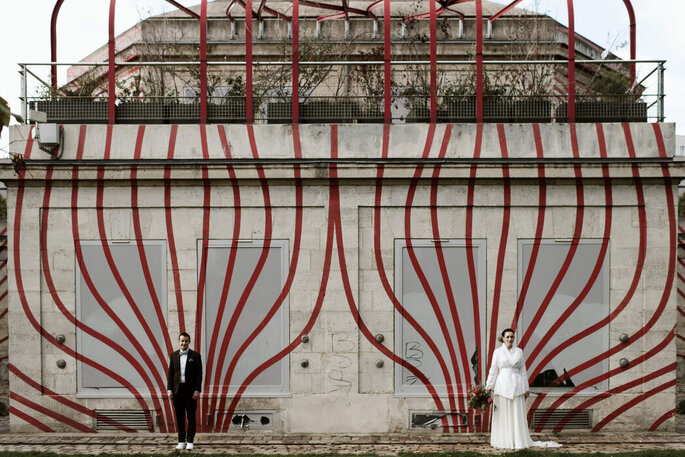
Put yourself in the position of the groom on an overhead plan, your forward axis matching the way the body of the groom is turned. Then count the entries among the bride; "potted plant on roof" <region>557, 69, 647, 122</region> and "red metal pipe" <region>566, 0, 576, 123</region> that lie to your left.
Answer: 3

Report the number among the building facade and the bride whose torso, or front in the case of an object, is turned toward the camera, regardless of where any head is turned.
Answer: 2

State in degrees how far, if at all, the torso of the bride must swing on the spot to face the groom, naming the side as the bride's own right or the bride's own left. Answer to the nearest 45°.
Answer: approximately 90° to the bride's own right

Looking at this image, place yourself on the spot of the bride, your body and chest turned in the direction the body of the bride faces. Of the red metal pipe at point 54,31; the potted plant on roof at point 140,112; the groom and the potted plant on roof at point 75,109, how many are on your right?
4

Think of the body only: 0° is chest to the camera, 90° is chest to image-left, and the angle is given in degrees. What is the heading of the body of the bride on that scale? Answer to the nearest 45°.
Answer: approximately 0°

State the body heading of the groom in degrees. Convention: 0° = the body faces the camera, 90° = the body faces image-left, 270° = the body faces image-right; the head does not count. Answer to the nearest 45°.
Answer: approximately 0°

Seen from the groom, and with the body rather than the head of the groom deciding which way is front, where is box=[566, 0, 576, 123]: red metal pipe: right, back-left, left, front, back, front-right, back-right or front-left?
left
